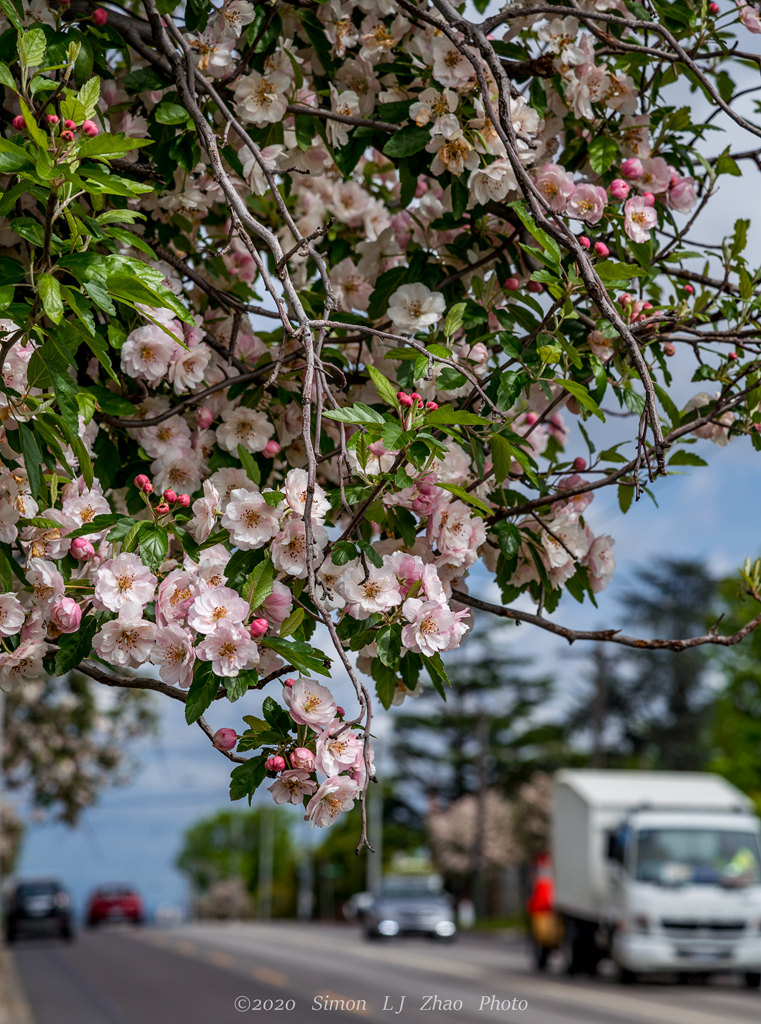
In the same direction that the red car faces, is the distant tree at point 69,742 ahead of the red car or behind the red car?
behind

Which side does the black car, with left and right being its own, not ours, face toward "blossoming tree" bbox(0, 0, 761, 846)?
back

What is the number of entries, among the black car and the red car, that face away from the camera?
2

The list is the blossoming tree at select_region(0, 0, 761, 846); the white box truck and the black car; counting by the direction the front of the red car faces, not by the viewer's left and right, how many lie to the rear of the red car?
3

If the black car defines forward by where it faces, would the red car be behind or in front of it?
in front

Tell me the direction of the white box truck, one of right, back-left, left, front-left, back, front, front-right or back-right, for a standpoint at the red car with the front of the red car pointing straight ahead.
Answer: back

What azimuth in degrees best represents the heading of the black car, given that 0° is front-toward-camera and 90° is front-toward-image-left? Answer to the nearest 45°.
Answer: approximately 180°

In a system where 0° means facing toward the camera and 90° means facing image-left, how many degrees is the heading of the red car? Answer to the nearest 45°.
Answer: approximately 180°
